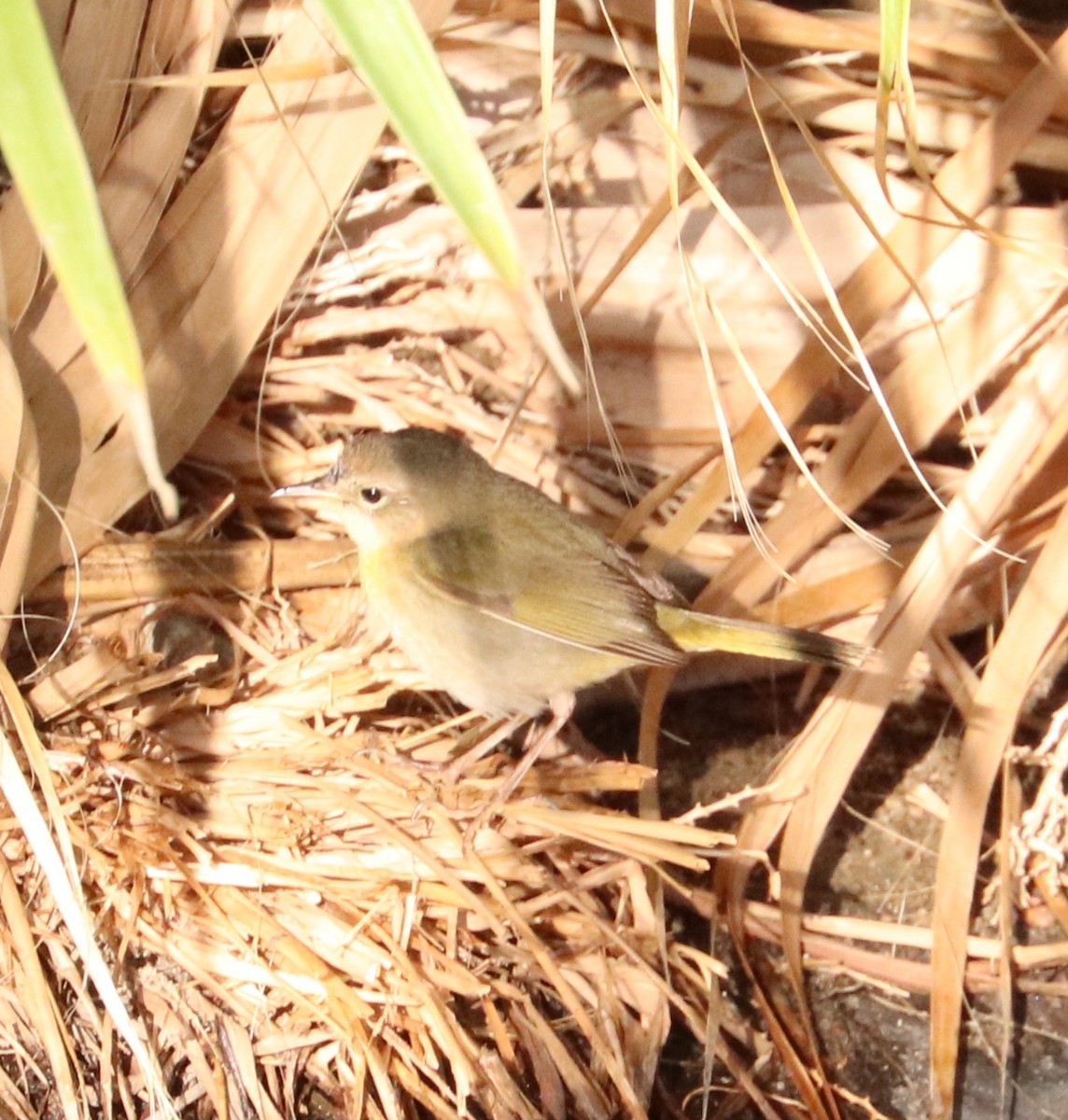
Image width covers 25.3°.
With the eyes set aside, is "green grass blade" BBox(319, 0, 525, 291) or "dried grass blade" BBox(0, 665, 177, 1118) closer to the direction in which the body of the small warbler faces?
the dried grass blade

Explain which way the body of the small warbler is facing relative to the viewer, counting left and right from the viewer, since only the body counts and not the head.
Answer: facing to the left of the viewer
